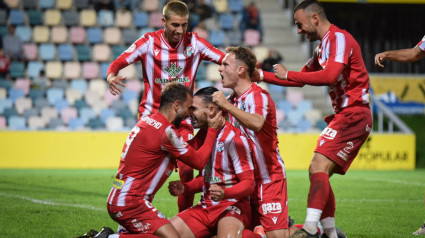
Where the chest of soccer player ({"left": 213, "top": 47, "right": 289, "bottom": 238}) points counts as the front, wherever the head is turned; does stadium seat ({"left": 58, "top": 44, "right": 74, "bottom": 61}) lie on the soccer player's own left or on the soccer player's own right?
on the soccer player's own right

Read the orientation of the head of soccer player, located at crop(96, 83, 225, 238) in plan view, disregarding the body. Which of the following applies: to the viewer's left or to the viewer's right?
to the viewer's right

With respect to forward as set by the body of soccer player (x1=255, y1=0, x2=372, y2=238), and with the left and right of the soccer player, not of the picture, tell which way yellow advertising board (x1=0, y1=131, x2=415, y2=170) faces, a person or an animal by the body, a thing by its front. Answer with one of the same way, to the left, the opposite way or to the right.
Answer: to the left

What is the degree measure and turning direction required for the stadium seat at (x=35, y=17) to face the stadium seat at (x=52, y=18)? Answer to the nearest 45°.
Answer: approximately 90° to its left

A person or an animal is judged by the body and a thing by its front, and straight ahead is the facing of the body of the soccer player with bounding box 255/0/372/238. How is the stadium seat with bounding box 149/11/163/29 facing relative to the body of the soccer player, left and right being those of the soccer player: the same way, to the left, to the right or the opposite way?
to the left

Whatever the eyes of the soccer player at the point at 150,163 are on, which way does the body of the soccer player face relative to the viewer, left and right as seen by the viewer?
facing away from the viewer and to the right of the viewer

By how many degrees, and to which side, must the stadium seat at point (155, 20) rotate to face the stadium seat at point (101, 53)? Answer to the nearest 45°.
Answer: approximately 90° to its right

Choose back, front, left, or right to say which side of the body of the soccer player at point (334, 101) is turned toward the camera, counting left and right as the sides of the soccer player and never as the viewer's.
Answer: left

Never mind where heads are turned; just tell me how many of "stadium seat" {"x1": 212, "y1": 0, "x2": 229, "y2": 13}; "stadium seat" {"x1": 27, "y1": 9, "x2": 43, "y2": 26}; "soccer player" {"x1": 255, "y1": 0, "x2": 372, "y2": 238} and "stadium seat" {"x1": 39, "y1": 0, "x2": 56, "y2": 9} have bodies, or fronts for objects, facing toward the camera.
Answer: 3
